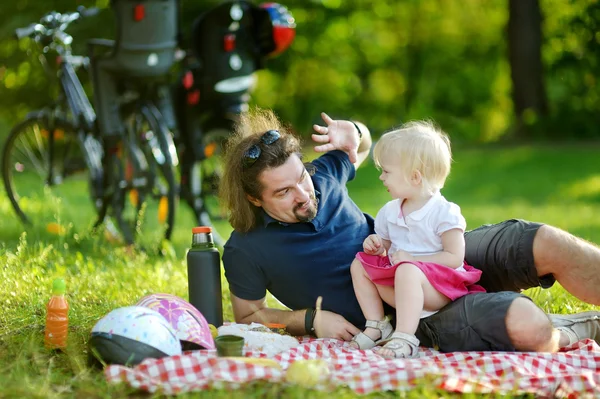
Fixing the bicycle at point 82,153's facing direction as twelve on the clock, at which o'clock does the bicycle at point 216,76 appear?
the bicycle at point 216,76 is roughly at 4 o'clock from the bicycle at point 82,153.

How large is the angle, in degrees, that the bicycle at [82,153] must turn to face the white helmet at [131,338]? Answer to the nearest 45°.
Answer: approximately 135° to its left

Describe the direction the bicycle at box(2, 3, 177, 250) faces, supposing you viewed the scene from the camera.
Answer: facing away from the viewer and to the left of the viewer

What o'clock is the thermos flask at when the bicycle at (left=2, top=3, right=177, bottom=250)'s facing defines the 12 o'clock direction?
The thermos flask is roughly at 7 o'clock from the bicycle.

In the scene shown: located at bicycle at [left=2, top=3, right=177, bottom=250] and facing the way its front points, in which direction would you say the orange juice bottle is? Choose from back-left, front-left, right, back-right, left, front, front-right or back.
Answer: back-left

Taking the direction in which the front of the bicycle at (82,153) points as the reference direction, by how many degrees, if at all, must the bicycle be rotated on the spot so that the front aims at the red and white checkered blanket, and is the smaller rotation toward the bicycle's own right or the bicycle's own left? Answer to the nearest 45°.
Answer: approximately 135° to the bicycle's own left
